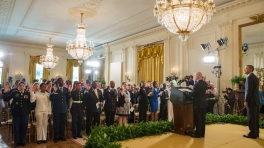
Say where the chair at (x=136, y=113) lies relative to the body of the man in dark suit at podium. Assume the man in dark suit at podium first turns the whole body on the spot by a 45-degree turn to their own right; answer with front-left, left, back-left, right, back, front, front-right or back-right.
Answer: front

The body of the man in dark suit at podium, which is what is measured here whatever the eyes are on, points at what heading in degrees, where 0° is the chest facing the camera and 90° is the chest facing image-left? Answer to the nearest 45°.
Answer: approximately 90°

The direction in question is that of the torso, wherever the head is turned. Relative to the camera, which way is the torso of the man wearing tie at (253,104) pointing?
to the viewer's left

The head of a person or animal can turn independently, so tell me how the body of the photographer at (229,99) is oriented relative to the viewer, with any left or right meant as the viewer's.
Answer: facing the viewer and to the left of the viewer

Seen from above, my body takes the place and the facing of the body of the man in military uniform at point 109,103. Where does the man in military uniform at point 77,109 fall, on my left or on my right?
on my right

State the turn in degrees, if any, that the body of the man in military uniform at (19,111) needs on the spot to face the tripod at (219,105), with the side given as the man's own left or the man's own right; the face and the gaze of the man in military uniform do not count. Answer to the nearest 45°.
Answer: approximately 90° to the man's own left

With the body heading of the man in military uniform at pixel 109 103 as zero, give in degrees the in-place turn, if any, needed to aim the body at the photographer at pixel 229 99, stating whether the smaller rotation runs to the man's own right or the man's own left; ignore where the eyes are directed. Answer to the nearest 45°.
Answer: approximately 45° to the man's own left

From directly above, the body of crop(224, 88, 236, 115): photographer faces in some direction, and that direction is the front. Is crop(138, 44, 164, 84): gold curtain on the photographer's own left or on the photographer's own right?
on the photographer's own right

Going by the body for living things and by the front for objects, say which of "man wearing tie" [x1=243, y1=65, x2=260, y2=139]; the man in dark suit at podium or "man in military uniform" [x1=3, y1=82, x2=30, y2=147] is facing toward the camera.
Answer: the man in military uniform

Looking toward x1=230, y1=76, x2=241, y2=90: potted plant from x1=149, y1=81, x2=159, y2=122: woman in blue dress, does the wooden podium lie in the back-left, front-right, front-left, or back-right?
front-right

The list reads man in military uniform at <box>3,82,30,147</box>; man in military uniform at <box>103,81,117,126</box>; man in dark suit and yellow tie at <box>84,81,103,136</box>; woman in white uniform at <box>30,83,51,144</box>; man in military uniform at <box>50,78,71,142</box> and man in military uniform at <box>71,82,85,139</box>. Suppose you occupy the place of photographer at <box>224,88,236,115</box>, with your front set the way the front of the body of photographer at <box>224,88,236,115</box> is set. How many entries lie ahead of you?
6

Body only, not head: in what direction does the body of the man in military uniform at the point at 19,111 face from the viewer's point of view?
toward the camera

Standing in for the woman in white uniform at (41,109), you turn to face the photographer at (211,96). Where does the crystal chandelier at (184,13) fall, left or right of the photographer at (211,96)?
right

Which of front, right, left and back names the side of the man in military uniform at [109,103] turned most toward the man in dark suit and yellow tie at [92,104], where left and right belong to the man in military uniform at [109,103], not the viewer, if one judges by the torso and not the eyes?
right

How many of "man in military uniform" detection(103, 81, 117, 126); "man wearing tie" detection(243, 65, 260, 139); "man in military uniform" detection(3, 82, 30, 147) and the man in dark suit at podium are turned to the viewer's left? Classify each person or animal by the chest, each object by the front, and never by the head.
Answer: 2
